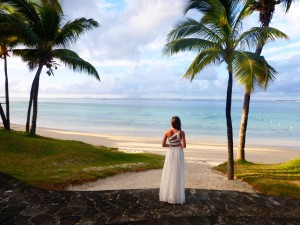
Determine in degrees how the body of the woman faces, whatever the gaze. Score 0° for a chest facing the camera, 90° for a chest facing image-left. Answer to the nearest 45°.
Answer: approximately 180°

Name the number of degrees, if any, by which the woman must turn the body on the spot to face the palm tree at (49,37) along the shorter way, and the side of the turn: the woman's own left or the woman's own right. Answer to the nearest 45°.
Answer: approximately 45° to the woman's own left

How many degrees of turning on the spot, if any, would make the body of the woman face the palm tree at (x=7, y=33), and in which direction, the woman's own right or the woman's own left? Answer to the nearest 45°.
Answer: approximately 45° to the woman's own left
